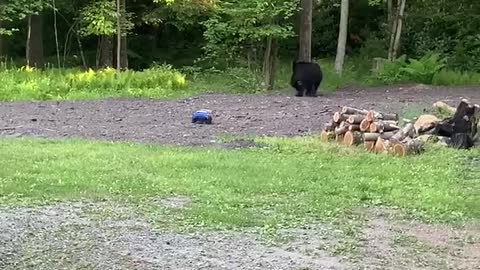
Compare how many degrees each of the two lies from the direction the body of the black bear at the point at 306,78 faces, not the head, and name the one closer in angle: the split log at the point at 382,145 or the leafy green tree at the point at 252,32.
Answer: the split log

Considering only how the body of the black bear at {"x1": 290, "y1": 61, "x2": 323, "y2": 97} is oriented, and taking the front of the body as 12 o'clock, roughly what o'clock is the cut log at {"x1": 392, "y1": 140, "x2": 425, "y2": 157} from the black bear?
The cut log is roughly at 10 o'clock from the black bear.

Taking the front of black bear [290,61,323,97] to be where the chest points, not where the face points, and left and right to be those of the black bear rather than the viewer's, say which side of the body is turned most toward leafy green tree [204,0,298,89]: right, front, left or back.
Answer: right

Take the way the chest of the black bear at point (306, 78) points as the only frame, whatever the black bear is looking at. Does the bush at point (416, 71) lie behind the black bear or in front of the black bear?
behind

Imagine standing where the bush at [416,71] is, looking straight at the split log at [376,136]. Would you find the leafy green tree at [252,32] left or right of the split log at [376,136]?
right

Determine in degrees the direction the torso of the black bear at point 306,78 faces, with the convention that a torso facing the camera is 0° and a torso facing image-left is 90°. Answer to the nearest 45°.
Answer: approximately 45°
